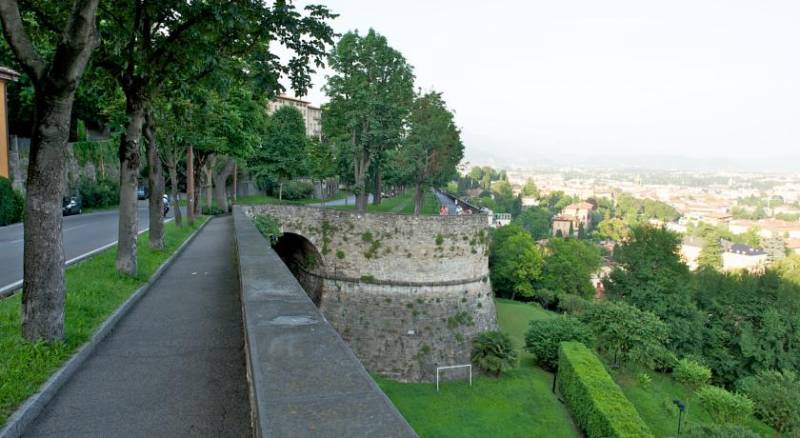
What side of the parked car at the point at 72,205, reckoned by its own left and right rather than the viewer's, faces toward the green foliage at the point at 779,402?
left

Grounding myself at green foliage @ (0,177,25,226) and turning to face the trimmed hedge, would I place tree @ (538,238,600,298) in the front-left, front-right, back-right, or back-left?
front-left

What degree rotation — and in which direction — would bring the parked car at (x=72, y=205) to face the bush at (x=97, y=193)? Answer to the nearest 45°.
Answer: approximately 135° to its right

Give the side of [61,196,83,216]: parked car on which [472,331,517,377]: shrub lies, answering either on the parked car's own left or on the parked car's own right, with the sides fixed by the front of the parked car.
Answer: on the parked car's own left

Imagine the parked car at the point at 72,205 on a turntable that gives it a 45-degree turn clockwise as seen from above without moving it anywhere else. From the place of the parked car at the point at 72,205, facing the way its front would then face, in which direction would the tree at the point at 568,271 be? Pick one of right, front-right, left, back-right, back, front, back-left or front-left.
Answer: back

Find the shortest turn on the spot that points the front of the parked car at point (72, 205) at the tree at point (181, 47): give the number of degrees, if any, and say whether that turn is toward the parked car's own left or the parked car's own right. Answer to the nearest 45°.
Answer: approximately 45° to the parked car's own left

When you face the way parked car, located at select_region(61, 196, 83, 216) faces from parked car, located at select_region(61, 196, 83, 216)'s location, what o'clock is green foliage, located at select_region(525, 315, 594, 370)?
The green foliage is roughly at 9 o'clock from the parked car.

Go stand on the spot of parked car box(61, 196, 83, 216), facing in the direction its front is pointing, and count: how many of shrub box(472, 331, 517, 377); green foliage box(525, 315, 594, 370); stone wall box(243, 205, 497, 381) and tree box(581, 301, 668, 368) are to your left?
4

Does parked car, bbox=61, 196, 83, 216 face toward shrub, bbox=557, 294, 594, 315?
no

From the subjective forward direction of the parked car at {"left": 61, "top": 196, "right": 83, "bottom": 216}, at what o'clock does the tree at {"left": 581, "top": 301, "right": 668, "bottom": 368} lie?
The tree is roughly at 9 o'clock from the parked car.

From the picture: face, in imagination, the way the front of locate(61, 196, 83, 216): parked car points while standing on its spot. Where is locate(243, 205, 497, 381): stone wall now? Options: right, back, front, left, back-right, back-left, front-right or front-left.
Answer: left

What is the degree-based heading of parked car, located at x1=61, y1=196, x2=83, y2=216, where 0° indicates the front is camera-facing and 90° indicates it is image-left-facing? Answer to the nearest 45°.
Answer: approximately 45°

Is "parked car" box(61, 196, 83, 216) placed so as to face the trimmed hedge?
no

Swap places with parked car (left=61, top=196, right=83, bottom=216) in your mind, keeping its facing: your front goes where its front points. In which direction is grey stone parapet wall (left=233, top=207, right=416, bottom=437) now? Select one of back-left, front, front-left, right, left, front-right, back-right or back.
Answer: front-left

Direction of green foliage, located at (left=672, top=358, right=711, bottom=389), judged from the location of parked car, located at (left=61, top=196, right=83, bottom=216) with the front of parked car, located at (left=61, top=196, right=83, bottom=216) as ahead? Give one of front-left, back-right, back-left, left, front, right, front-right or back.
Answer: left

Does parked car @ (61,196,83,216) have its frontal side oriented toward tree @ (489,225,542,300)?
no
